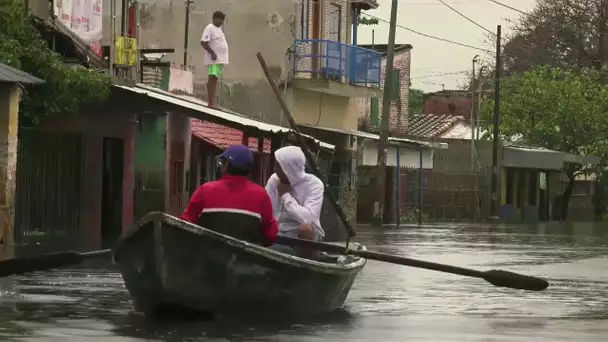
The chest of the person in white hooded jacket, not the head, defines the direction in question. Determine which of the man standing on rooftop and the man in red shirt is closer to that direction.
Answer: the man in red shirt

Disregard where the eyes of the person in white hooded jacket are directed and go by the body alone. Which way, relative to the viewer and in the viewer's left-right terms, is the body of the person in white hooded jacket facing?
facing the viewer and to the left of the viewer

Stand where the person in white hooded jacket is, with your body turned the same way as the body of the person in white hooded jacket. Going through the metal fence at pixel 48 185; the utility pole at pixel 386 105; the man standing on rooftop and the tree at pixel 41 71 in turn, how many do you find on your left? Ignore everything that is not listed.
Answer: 0

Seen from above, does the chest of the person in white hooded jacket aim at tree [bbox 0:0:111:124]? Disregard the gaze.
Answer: no

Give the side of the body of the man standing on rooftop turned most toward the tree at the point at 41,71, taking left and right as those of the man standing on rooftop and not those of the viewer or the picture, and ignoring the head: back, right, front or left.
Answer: right
